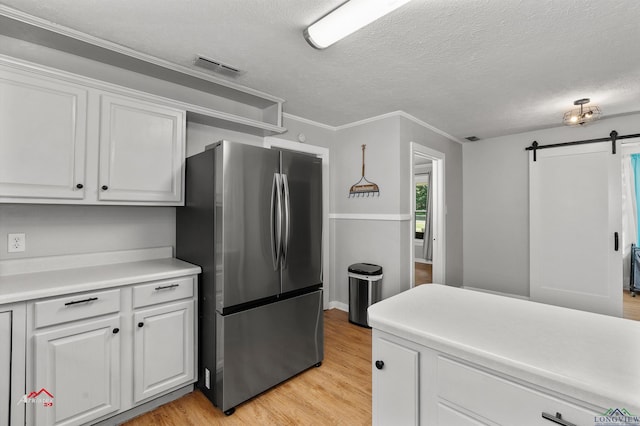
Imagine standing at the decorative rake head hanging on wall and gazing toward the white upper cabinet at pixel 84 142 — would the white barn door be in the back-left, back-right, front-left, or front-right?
back-left

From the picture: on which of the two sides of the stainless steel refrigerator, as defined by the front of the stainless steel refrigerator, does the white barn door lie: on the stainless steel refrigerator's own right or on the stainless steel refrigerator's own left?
on the stainless steel refrigerator's own left

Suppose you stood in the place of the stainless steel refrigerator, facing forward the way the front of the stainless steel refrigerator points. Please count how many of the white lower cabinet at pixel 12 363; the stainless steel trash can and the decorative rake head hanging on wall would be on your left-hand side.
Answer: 2

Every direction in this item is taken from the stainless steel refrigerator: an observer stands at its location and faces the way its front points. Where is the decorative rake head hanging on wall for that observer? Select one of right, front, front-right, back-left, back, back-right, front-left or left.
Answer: left

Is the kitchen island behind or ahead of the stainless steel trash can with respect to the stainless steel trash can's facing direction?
ahead

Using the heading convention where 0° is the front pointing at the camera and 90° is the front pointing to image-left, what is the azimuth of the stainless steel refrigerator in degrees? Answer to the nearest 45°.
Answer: approximately 315°

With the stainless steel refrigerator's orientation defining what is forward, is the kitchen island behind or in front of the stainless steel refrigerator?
in front

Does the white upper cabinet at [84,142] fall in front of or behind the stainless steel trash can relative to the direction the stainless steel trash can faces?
in front

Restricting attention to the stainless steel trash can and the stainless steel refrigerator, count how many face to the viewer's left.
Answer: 0

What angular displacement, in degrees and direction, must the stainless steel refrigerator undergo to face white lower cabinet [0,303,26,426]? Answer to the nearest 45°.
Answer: approximately 135° to its right

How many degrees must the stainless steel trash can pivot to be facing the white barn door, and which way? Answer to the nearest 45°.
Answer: approximately 90° to its left
